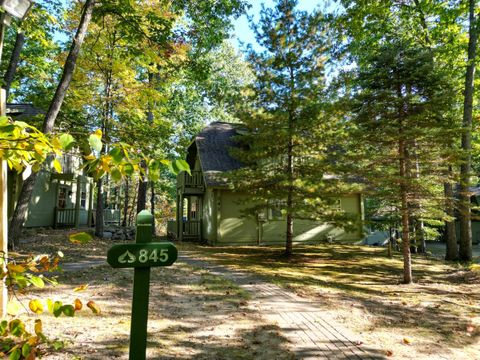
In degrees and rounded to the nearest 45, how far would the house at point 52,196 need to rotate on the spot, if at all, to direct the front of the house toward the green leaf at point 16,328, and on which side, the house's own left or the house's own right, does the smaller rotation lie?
approximately 45° to the house's own right

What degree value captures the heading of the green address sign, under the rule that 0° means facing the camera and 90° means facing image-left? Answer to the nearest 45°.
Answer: approximately 0°

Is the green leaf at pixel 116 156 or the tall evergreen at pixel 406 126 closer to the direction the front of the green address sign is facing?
the green leaf

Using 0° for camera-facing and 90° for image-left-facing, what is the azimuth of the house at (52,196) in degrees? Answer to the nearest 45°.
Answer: approximately 315°
